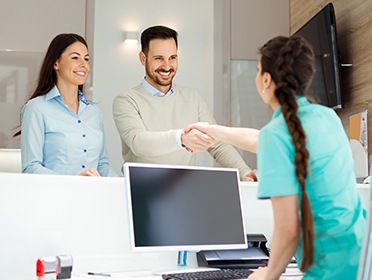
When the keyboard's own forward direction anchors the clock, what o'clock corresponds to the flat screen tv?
The flat screen tv is roughly at 7 o'clock from the keyboard.

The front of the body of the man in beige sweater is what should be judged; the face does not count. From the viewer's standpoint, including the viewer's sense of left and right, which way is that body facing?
facing the viewer and to the right of the viewer

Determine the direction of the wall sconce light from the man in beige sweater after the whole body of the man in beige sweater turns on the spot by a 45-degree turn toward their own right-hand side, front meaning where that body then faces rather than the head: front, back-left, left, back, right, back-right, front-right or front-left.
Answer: back

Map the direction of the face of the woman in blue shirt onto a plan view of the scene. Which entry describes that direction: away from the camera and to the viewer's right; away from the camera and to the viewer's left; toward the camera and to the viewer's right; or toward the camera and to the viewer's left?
toward the camera and to the viewer's right

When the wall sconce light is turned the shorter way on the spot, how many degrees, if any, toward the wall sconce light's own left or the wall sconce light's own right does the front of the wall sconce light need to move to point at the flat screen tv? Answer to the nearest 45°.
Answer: approximately 45° to the wall sconce light's own left

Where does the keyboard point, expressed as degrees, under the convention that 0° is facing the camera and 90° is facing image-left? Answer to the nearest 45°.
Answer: approximately 0°

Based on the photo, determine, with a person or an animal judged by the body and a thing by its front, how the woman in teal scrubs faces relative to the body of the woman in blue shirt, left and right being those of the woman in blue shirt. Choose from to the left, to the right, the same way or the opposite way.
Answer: the opposite way

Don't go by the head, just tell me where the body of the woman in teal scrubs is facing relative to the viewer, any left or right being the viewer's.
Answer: facing away from the viewer and to the left of the viewer

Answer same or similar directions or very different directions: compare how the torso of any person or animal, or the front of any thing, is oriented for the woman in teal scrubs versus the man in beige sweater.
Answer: very different directions

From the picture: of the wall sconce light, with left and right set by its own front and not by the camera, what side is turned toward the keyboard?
front
